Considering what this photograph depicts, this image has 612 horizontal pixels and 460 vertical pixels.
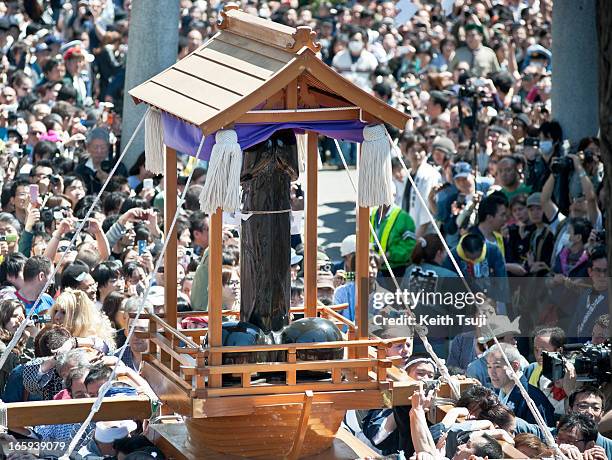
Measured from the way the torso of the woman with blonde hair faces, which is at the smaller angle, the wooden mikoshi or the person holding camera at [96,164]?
the wooden mikoshi

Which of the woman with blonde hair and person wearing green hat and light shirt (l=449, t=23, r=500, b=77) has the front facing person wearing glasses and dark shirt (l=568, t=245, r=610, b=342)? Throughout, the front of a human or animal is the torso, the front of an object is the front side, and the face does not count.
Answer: person wearing green hat and light shirt (l=449, t=23, r=500, b=77)

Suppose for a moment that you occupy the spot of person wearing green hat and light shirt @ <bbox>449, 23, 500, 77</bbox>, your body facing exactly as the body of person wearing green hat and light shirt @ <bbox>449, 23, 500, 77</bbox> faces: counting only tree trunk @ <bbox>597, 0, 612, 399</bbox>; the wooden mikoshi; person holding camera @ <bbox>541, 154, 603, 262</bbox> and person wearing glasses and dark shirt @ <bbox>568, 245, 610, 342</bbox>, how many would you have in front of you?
4

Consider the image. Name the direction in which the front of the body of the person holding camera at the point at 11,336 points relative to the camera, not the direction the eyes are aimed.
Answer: to the viewer's right

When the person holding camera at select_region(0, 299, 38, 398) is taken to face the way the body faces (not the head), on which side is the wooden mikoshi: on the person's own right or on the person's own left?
on the person's own left
